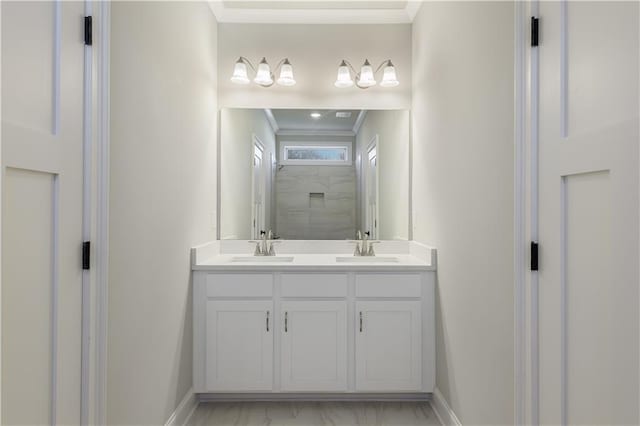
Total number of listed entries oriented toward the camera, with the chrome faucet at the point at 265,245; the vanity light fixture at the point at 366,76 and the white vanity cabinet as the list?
3

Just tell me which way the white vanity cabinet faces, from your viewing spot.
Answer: facing the viewer

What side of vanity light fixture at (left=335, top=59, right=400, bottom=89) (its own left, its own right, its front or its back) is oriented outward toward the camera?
front

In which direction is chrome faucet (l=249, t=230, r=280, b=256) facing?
toward the camera

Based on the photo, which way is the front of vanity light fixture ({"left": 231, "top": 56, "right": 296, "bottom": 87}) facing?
toward the camera
